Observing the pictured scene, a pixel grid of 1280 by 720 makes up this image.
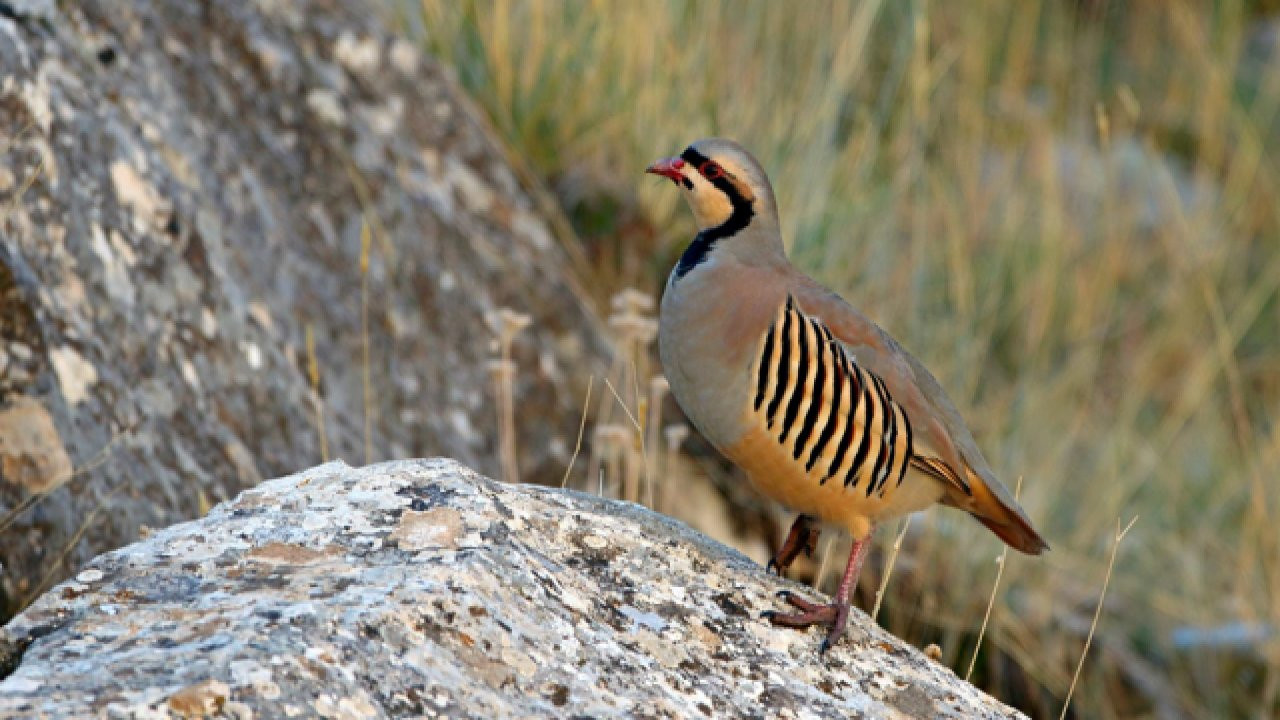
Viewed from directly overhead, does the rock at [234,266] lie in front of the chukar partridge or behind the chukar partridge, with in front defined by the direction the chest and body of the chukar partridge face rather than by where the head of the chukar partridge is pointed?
in front

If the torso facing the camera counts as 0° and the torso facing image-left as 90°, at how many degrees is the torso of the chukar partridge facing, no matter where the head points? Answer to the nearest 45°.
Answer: approximately 90°
